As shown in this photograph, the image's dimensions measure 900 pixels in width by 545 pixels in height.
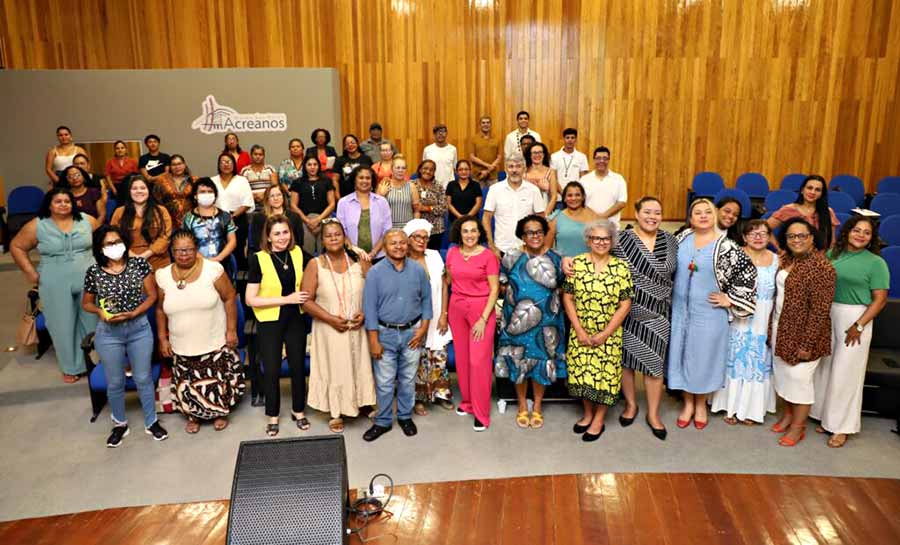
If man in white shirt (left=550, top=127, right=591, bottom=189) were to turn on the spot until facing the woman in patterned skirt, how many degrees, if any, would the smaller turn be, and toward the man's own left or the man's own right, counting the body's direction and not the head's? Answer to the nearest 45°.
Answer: approximately 45° to the man's own right

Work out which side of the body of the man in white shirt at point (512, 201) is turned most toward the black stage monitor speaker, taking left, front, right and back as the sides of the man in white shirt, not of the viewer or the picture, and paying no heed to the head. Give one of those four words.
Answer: front

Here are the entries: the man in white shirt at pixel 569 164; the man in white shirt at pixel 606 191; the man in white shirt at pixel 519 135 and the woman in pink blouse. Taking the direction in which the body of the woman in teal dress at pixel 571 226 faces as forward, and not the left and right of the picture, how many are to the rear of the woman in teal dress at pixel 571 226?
3

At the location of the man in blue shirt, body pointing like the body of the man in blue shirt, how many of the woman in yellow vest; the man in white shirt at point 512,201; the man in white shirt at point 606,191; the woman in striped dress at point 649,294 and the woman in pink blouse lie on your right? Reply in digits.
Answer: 1

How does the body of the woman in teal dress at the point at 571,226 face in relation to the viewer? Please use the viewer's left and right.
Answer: facing the viewer

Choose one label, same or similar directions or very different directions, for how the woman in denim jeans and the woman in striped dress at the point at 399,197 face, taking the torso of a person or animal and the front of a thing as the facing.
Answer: same or similar directions

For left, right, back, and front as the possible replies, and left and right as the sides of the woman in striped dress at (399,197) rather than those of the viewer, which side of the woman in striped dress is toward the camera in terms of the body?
front

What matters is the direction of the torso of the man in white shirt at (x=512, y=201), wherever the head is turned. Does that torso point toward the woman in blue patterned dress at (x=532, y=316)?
yes

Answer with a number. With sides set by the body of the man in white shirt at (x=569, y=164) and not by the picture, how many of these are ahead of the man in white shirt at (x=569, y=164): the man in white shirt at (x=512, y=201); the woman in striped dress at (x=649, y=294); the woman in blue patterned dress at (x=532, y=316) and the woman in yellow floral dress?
4

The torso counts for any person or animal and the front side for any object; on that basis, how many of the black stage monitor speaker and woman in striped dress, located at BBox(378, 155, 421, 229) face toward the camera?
2

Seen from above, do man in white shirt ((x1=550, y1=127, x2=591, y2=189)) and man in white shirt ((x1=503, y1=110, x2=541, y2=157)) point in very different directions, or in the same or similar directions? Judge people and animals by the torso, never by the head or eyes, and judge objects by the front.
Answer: same or similar directions

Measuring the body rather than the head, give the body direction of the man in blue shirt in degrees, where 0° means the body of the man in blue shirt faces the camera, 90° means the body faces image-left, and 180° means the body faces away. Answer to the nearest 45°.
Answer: approximately 0°
